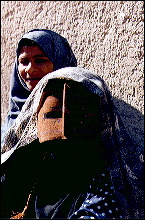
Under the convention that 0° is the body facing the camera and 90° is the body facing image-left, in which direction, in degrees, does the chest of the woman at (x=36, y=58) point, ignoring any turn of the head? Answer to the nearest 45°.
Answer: approximately 45°

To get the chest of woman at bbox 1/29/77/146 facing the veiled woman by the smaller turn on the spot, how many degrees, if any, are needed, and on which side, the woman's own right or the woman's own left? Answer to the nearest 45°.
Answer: approximately 45° to the woman's own left

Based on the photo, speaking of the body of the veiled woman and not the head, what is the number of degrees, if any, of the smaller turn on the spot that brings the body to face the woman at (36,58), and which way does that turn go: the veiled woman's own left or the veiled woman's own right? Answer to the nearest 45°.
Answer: approximately 180°
